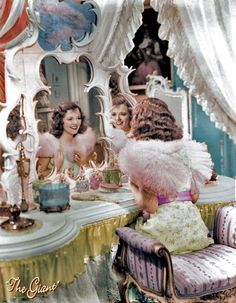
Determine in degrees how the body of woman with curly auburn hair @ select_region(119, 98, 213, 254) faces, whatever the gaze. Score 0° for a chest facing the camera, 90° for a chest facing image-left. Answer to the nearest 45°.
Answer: approximately 135°

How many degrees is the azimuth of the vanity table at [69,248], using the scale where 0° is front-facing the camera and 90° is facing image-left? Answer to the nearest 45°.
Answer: approximately 315°

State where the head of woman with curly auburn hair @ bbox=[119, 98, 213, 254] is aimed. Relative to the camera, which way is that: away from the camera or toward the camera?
away from the camera

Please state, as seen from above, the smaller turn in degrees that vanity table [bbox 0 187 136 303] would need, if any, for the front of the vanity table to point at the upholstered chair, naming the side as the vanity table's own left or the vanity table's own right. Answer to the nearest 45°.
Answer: approximately 45° to the vanity table's own left

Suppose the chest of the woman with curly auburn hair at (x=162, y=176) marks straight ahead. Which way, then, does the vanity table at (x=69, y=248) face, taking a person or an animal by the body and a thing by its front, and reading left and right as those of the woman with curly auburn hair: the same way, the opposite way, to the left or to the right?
the opposite way
